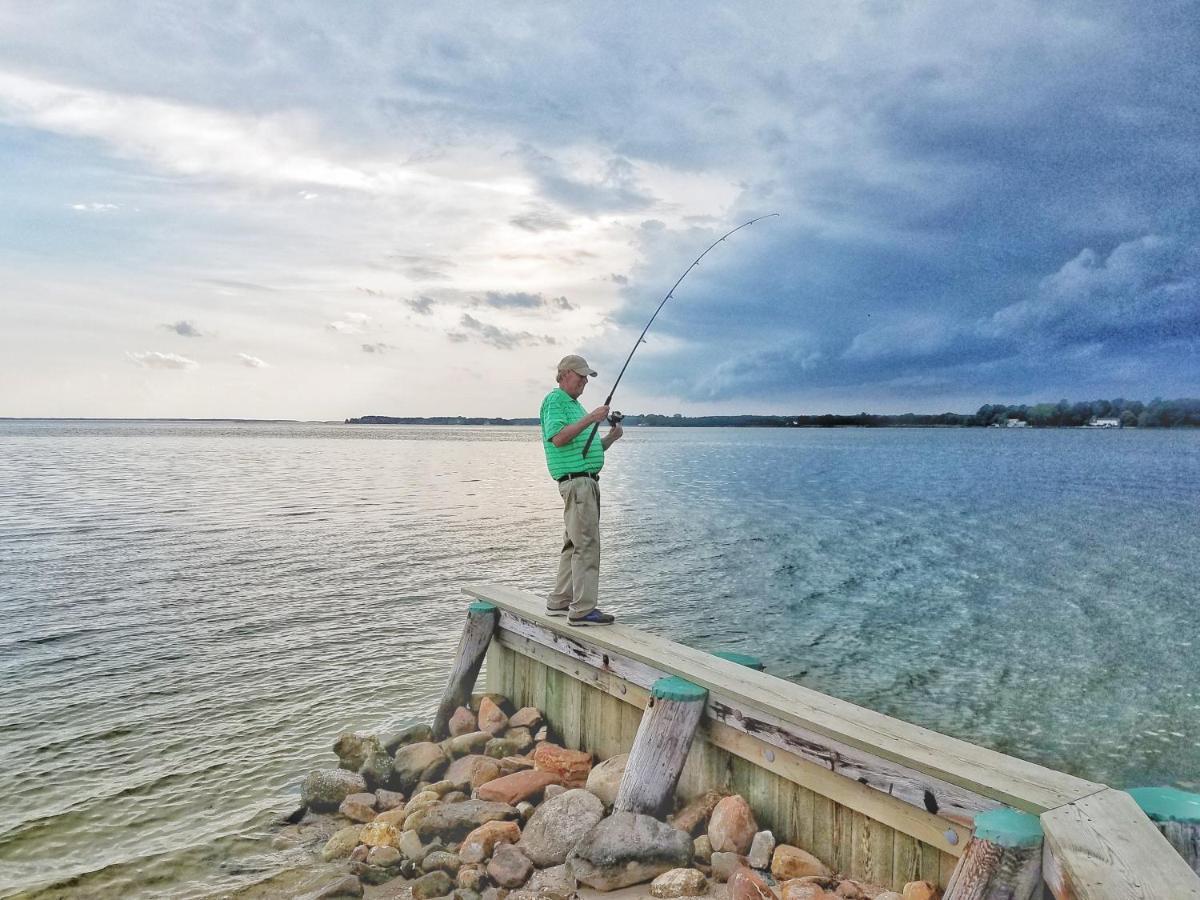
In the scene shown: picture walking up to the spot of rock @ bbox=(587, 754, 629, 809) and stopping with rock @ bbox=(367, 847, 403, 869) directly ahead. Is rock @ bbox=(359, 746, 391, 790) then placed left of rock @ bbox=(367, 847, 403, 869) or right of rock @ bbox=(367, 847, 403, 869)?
right

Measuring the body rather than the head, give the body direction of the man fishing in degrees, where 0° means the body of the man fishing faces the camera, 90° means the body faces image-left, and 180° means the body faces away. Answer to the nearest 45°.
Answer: approximately 270°

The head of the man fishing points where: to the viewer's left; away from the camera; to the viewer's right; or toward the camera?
to the viewer's right

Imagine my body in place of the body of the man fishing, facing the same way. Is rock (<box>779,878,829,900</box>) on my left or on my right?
on my right
